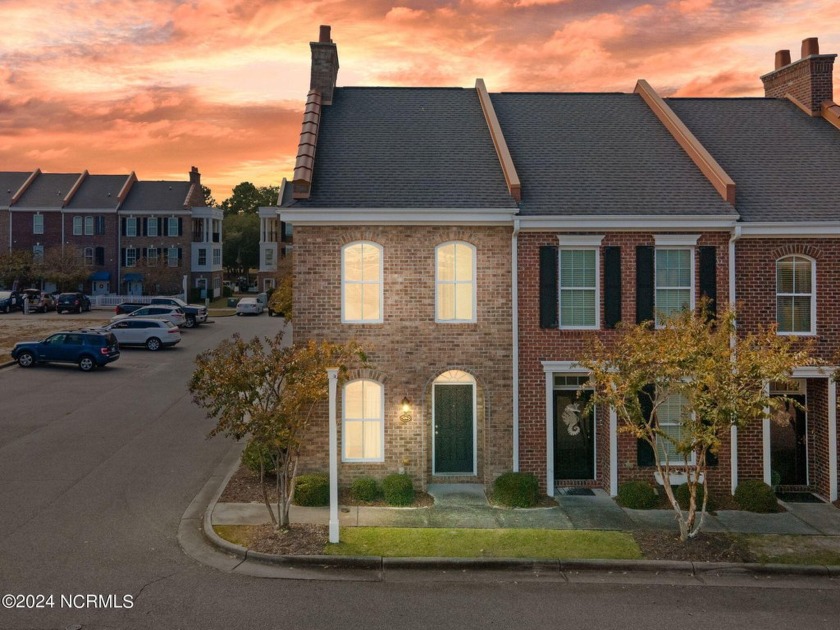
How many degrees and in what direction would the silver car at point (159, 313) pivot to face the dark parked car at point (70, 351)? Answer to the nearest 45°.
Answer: approximately 90° to its left

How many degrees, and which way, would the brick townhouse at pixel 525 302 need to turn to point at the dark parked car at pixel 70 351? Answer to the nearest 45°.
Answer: approximately 135° to its right

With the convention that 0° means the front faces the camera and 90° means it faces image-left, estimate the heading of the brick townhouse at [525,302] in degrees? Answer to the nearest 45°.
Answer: approximately 0°

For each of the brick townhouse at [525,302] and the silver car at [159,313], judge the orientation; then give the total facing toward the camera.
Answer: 1

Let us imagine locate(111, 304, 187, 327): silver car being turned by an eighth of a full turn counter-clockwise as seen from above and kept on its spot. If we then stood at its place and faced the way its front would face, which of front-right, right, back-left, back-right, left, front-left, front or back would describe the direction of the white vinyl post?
front-left

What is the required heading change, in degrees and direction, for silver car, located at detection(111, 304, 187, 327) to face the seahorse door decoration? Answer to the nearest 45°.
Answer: approximately 90° to its left

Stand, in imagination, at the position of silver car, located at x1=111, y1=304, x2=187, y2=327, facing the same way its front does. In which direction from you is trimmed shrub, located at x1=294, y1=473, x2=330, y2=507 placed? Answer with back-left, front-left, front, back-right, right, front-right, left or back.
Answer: left

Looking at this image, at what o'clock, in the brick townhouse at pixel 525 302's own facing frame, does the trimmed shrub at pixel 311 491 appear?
The trimmed shrub is roughly at 2 o'clock from the brick townhouse.

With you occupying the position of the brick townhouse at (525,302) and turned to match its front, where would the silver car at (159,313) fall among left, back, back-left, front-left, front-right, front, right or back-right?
back-right

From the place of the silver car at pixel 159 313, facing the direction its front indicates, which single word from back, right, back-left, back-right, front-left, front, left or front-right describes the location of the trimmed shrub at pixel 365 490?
left

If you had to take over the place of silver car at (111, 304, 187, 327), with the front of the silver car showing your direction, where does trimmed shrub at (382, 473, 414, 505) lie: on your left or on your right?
on your left

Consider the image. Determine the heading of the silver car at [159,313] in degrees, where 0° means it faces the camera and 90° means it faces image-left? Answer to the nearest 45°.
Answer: approximately 90°

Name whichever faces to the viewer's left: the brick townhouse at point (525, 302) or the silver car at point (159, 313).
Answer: the silver car

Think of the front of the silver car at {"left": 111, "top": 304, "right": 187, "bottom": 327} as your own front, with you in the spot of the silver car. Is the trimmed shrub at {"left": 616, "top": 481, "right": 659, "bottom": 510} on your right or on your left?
on your left
